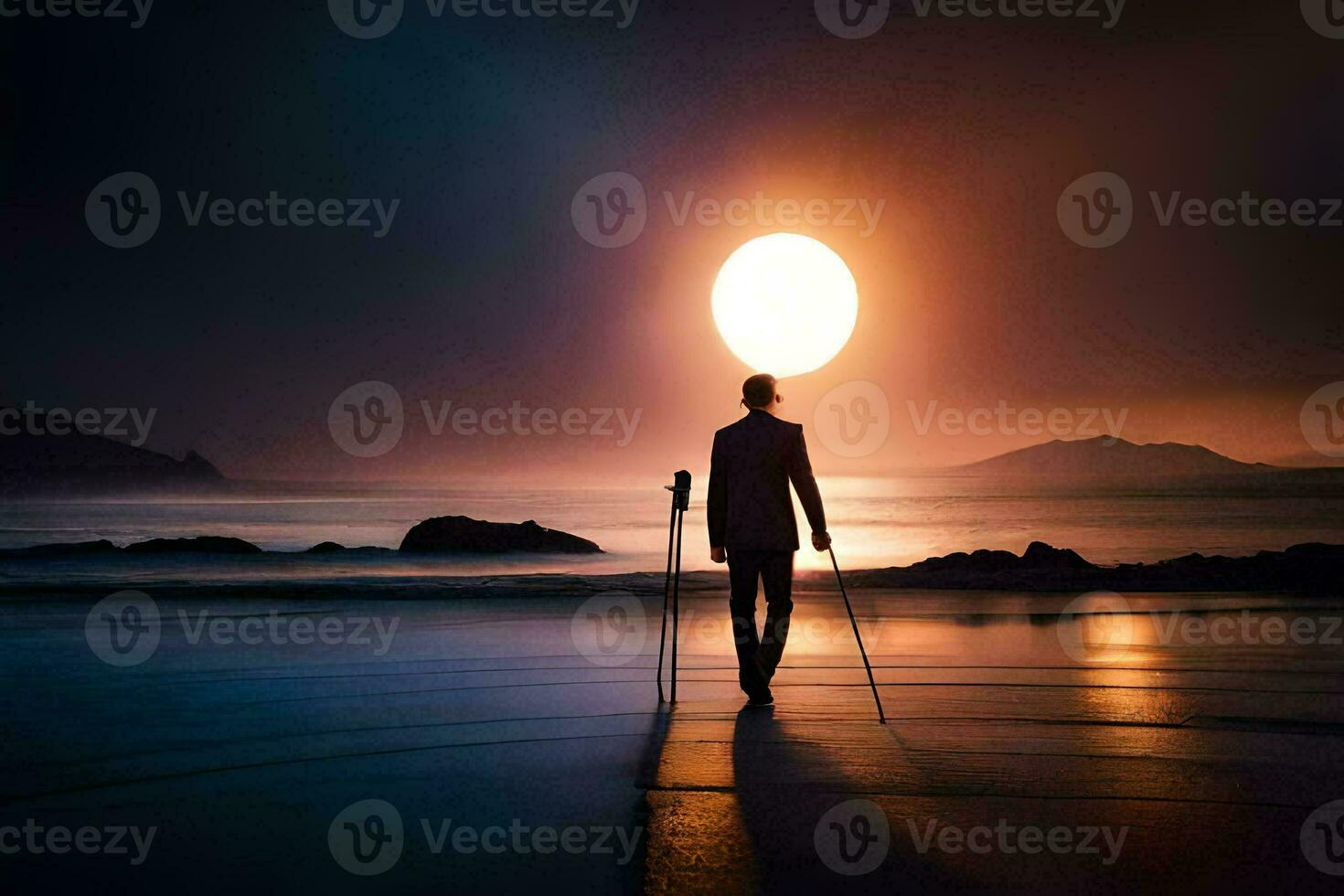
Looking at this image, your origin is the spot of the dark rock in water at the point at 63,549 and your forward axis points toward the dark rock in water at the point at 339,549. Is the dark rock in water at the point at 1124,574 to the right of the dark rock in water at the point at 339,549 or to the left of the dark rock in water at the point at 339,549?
right

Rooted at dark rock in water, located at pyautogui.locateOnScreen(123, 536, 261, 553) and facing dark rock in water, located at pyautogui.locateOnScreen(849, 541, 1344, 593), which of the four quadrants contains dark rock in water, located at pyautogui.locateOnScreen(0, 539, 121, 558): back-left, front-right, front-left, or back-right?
back-right

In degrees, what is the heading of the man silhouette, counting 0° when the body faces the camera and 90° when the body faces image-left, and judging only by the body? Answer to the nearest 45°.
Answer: approximately 180°

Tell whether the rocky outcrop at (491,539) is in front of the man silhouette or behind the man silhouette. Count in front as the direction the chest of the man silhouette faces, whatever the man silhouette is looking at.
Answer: in front

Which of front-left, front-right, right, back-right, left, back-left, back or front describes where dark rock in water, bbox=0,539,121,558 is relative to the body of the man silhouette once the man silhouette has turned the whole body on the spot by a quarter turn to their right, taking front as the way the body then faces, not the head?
back-left

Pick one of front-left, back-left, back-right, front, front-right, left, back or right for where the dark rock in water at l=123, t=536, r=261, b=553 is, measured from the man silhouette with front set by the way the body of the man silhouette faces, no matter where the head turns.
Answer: front-left

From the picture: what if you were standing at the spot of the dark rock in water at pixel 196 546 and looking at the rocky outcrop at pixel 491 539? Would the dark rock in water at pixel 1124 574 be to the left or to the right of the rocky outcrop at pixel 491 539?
right

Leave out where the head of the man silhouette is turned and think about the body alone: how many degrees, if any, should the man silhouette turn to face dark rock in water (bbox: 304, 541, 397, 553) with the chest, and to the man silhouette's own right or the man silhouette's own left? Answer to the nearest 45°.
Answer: approximately 45° to the man silhouette's own left

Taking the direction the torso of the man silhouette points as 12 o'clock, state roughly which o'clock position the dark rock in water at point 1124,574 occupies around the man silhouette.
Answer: The dark rock in water is roughly at 1 o'clock from the man silhouette.
